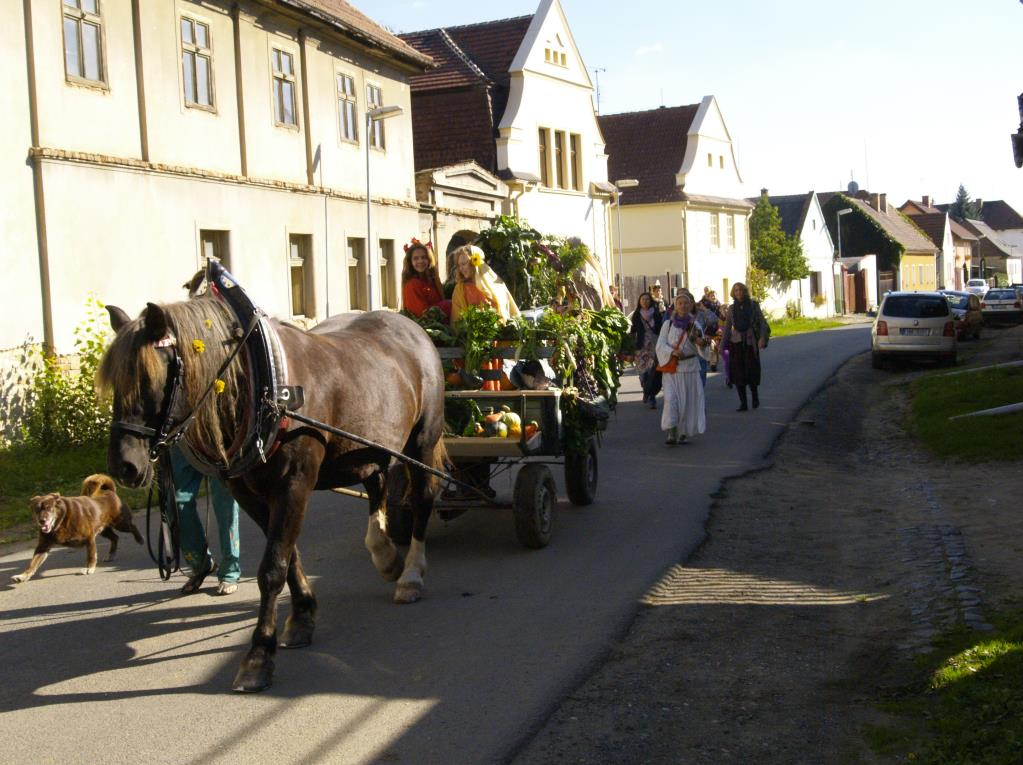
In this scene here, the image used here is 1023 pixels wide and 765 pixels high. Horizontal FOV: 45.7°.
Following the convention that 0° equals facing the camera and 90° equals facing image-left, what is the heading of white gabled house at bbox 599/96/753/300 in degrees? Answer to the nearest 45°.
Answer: approximately 315°

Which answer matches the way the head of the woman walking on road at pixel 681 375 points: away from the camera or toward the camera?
toward the camera

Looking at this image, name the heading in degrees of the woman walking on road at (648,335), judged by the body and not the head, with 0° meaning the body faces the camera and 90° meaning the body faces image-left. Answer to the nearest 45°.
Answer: approximately 0°

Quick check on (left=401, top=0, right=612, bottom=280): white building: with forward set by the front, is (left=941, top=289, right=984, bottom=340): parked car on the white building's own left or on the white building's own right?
on the white building's own left

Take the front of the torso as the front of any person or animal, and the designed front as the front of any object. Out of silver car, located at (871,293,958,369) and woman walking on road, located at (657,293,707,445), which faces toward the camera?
the woman walking on road

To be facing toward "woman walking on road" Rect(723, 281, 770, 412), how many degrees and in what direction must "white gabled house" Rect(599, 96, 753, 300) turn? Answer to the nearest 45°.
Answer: approximately 45° to its right

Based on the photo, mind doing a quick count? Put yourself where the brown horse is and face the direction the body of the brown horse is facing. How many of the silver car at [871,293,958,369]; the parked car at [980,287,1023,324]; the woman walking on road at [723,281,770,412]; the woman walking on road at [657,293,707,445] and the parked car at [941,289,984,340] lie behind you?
5

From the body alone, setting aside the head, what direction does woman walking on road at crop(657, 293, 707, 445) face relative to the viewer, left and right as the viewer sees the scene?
facing the viewer

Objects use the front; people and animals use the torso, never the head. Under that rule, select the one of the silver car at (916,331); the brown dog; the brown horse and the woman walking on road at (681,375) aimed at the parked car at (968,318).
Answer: the silver car

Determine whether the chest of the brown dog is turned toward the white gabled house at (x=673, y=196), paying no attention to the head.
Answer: no

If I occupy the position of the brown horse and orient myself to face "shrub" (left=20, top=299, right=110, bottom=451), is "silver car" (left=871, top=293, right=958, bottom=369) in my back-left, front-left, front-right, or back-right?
front-right

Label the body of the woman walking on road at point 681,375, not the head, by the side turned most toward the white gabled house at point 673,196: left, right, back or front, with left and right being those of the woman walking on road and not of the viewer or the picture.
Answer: back

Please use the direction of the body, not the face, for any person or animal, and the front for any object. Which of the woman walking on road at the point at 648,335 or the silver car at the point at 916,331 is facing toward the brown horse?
the woman walking on road

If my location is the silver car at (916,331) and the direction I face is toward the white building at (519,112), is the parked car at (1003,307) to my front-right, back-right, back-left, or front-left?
front-right

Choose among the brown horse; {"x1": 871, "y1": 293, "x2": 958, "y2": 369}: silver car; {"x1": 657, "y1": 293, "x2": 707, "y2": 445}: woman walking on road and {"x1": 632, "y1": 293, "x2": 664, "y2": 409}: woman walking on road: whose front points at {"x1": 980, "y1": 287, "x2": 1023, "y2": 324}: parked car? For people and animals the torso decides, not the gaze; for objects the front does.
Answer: the silver car

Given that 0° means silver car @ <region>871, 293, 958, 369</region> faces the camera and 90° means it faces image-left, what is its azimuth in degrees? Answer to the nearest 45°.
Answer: approximately 180°

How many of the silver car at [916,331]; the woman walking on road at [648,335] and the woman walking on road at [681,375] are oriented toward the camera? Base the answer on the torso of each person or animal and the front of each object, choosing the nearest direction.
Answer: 2

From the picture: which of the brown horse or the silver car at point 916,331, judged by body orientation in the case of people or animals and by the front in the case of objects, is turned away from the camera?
the silver car

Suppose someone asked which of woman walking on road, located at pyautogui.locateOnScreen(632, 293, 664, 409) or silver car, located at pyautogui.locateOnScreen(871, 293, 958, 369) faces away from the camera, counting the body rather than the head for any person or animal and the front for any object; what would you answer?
the silver car

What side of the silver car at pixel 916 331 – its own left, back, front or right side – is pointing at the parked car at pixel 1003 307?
front
